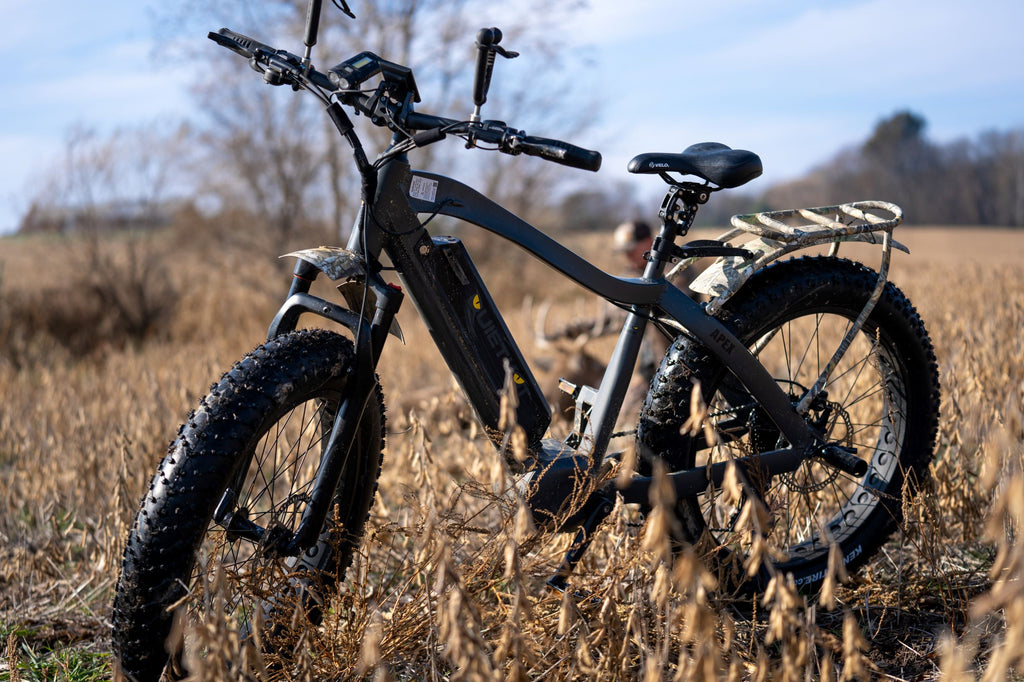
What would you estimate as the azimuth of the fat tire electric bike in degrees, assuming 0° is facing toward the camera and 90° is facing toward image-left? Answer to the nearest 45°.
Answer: approximately 45°
